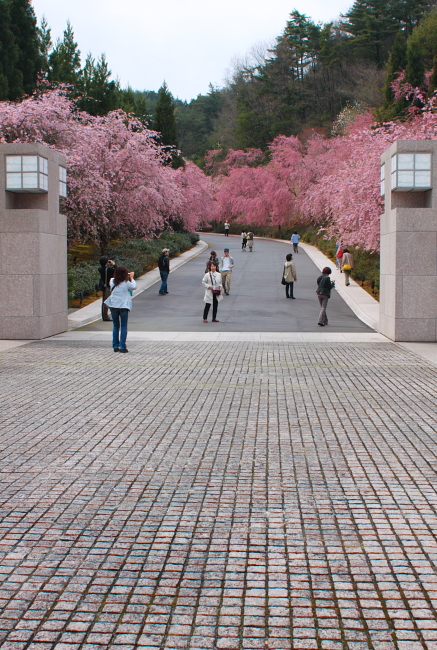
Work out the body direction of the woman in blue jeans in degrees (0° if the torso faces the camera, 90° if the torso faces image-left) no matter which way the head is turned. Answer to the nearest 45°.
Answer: approximately 225°

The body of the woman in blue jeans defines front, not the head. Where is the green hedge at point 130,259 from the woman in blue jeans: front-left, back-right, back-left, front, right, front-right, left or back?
front-left

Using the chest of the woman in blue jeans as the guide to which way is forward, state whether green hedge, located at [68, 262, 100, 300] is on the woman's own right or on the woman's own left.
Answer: on the woman's own left

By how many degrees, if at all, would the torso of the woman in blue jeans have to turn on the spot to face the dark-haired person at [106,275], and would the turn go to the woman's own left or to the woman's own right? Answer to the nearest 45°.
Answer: approximately 45° to the woman's own left

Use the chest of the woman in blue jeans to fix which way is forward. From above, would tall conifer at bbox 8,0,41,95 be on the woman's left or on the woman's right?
on the woman's left

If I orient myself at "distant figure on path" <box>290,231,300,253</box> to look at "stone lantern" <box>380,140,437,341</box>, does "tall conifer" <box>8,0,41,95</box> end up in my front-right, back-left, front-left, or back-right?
front-right

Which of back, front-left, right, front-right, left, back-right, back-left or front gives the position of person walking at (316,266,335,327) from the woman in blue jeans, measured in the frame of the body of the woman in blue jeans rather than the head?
front

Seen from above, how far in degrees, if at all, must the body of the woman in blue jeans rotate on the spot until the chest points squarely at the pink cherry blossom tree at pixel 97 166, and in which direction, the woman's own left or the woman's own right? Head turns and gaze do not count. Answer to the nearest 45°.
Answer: approximately 45° to the woman's own left

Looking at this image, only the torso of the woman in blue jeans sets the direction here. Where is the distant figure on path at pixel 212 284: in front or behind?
in front

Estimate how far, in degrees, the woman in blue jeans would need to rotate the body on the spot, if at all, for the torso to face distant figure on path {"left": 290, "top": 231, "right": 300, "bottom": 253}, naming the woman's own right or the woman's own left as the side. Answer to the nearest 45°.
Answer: approximately 45° to the woman's own left

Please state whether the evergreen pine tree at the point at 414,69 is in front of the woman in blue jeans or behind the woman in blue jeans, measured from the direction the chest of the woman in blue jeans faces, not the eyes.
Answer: in front

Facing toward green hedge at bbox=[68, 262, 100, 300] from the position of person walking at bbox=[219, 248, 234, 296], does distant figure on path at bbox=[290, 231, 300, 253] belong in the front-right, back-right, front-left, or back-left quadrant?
back-right
